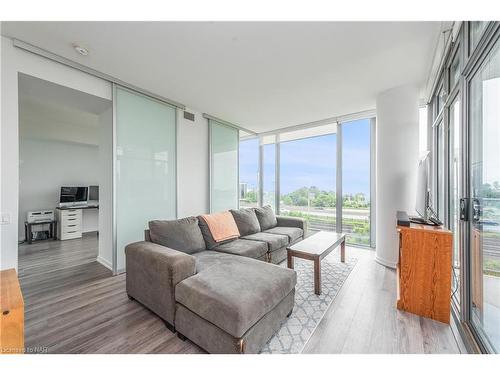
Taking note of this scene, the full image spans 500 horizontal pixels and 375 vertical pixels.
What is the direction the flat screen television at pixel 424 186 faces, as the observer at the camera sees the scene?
facing to the left of the viewer

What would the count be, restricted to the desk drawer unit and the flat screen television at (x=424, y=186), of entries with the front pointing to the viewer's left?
1

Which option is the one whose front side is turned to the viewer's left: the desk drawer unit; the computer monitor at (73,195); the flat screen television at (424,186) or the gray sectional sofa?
the flat screen television

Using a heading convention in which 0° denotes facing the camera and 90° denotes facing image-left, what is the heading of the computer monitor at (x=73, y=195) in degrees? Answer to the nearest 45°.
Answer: approximately 315°

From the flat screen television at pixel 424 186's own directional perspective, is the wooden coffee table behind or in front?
in front

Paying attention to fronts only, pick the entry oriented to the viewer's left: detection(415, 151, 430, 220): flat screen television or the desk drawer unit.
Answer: the flat screen television

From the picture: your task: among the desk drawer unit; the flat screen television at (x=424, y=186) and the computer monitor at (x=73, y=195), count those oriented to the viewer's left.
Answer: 1

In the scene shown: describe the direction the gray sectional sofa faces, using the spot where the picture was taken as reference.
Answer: facing the viewer and to the right of the viewer

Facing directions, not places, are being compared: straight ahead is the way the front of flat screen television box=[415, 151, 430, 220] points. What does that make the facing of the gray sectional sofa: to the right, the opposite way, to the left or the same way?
the opposite way
